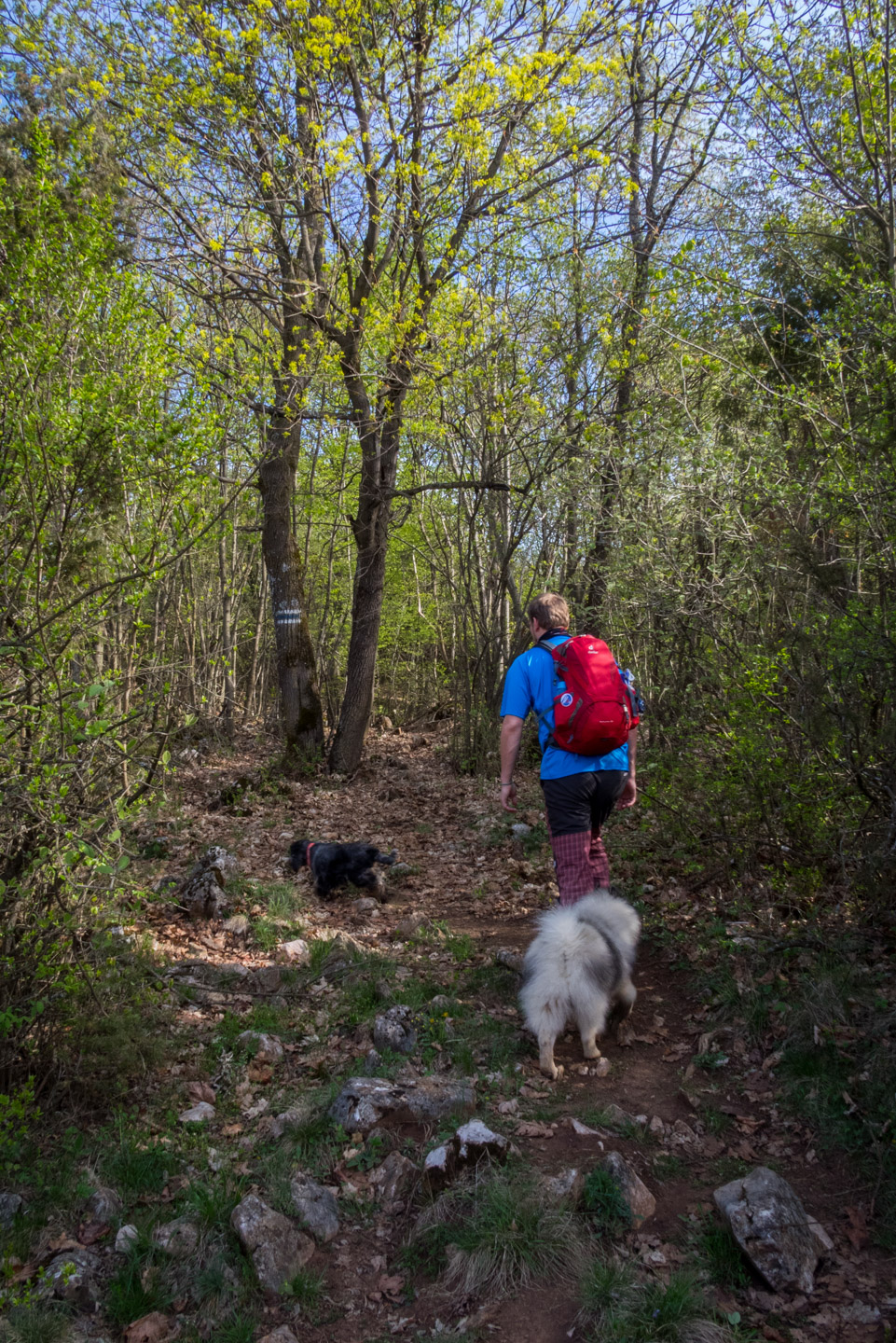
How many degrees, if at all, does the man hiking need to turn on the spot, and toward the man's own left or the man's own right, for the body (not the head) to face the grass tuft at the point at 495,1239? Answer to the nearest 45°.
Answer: approximately 135° to the man's own left

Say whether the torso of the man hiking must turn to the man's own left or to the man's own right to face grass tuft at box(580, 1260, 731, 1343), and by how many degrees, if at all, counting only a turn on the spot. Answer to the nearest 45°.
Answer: approximately 135° to the man's own left

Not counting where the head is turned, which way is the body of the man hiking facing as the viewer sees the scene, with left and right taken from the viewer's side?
facing away from the viewer and to the left of the viewer

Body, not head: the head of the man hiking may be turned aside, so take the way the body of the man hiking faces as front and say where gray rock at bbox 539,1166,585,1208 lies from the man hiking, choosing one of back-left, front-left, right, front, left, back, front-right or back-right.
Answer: back-left

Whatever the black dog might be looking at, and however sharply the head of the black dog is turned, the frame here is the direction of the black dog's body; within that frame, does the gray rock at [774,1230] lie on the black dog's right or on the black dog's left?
on the black dog's left

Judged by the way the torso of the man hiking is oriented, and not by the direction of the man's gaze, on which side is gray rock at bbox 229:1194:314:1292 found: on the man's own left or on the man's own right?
on the man's own left

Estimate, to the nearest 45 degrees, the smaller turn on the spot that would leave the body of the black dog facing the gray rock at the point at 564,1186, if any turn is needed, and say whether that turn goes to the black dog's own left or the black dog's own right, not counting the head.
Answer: approximately 90° to the black dog's own left

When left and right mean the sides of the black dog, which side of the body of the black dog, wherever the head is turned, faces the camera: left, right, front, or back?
left

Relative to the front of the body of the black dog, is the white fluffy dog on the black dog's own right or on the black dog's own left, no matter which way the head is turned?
on the black dog's own left

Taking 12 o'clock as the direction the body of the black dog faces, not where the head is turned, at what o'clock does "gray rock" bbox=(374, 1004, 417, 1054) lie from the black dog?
The gray rock is roughly at 9 o'clock from the black dog.

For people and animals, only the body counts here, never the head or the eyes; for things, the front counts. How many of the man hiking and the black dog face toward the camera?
0

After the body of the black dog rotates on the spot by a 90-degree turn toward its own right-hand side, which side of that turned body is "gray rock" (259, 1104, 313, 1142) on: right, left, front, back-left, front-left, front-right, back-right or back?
back

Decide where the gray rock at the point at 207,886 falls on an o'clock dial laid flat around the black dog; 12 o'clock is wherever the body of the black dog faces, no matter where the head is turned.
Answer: The gray rock is roughly at 11 o'clock from the black dog.

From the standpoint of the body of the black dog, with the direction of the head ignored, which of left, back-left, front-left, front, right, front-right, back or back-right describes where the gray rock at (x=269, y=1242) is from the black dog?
left

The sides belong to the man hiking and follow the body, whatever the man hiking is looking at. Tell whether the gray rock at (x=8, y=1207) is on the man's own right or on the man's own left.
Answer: on the man's own left
